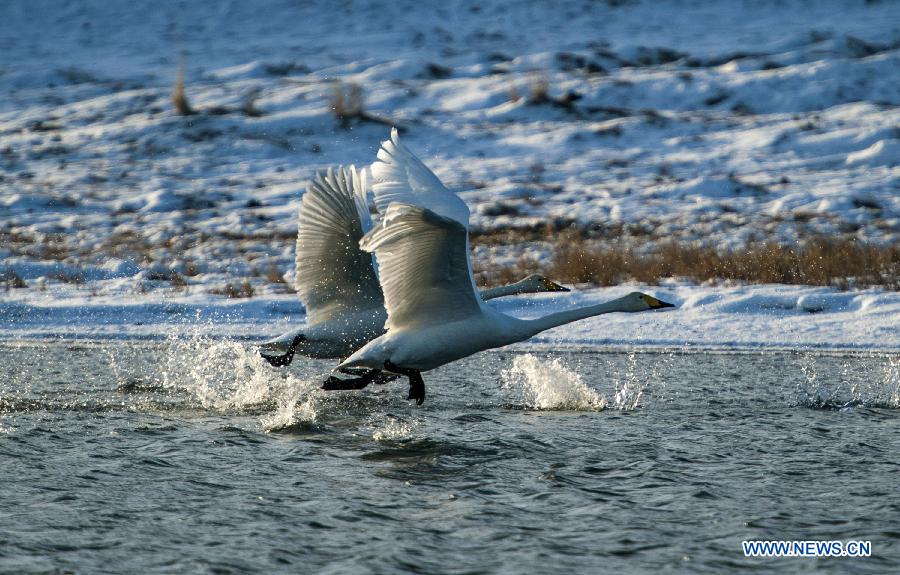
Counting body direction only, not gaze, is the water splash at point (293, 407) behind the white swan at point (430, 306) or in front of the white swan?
behind

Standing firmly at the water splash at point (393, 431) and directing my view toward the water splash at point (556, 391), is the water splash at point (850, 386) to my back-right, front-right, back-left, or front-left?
front-right

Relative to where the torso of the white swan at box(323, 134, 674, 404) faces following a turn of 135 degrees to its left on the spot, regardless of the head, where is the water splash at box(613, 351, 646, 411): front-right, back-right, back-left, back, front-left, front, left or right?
right

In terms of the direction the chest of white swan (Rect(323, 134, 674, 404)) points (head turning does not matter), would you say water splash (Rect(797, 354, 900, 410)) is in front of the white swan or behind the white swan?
in front

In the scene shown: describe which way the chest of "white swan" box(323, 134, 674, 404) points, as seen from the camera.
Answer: to the viewer's right

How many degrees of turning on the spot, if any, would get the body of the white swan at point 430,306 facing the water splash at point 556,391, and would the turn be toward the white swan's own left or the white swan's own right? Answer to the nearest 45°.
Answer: approximately 45° to the white swan's own left
